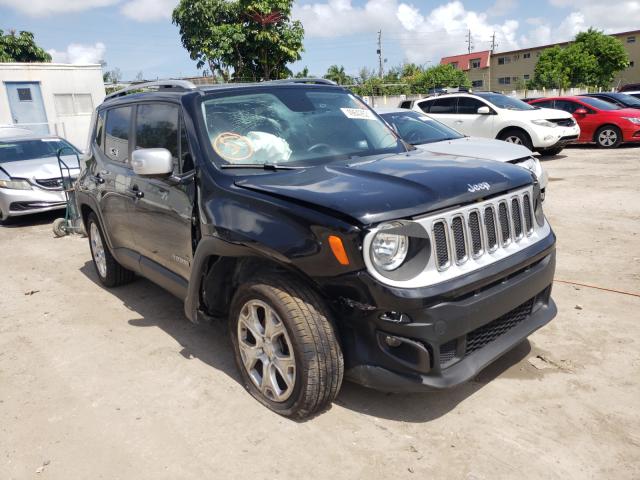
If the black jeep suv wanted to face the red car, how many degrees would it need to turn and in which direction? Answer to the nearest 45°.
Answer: approximately 90° to its left

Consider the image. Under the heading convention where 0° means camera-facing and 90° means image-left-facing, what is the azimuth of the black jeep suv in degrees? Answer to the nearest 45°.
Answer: approximately 315°

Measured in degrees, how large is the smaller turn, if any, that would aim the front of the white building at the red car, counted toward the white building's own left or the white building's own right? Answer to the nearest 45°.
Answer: approximately 45° to the white building's own left

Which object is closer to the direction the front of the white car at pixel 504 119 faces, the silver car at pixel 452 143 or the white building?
the silver car

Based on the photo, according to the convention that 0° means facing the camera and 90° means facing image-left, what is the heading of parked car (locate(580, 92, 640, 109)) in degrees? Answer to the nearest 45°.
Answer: approximately 315°

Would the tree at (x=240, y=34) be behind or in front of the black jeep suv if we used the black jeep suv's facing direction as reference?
behind

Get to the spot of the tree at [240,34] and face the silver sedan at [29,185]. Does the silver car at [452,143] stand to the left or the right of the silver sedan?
left

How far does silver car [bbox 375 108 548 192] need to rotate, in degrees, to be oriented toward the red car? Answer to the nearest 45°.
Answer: approximately 90° to its left
